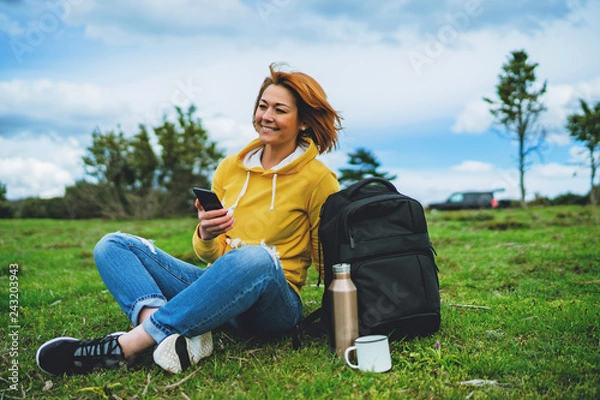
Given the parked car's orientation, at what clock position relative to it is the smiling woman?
The smiling woman is roughly at 9 o'clock from the parked car.

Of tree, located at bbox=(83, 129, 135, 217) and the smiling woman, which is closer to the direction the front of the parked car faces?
the tree

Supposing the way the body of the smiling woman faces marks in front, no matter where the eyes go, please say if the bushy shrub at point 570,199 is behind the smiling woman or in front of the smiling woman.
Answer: behind

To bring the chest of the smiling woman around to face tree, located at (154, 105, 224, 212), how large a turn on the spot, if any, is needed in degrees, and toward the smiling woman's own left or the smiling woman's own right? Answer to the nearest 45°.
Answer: approximately 135° to the smiling woman's own right

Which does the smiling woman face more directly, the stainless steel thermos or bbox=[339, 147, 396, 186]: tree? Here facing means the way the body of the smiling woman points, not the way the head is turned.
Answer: the stainless steel thermos

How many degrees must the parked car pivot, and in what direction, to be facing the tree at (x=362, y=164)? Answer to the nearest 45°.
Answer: approximately 45° to its right

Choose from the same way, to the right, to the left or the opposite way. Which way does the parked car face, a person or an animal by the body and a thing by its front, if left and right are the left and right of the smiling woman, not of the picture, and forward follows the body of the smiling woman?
to the right

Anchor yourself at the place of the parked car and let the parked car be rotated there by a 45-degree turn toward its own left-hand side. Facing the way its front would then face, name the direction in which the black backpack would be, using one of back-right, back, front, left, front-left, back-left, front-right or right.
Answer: front-left

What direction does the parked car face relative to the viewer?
to the viewer's left

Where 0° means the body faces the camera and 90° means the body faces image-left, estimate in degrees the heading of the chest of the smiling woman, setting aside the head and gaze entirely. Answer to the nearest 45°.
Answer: approximately 45°

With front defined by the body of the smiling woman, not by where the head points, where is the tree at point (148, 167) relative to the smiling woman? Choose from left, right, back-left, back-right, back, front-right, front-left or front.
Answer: back-right

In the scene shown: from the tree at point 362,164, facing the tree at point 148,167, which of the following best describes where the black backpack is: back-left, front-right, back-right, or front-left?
front-left

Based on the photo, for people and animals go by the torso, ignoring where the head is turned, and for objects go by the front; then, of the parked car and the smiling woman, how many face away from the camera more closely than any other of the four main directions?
0

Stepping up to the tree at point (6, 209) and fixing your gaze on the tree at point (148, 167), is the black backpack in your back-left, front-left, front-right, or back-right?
front-right

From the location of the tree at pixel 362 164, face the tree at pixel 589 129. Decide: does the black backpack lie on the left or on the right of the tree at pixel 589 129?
right

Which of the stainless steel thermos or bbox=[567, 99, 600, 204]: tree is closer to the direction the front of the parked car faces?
the stainless steel thermos
